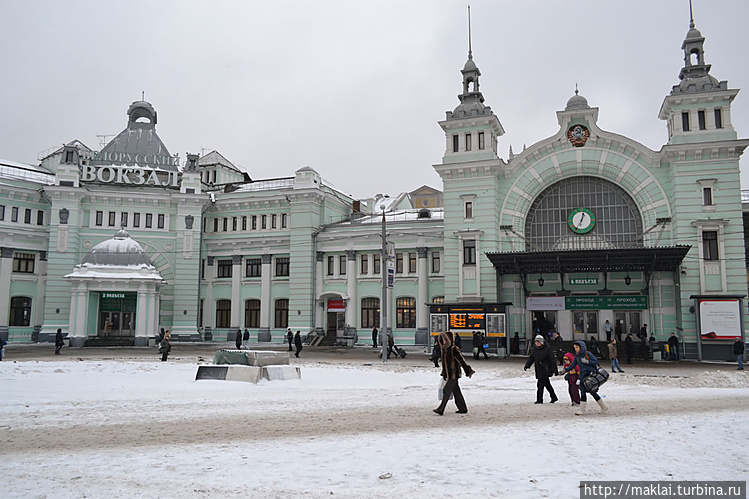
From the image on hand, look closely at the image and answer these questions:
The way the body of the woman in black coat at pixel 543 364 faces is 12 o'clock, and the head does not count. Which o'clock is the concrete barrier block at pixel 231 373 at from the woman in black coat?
The concrete barrier block is roughly at 2 o'clock from the woman in black coat.

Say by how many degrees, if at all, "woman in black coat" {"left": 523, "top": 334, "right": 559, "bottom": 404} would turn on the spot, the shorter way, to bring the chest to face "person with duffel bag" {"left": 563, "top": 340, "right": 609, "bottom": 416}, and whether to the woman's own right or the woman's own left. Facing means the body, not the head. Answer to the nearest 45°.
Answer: approximately 90° to the woman's own left

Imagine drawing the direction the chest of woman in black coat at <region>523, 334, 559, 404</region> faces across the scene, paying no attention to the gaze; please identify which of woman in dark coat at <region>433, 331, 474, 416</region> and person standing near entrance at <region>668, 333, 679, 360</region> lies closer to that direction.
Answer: the woman in dark coat

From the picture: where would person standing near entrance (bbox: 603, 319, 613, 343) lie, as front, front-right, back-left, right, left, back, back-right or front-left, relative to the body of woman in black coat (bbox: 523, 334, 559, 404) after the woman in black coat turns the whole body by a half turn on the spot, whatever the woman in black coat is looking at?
front-left

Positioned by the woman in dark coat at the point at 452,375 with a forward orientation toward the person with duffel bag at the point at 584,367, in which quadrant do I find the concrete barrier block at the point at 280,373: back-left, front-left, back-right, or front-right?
back-left

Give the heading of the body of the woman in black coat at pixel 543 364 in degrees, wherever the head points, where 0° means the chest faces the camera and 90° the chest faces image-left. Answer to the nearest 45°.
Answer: approximately 45°
